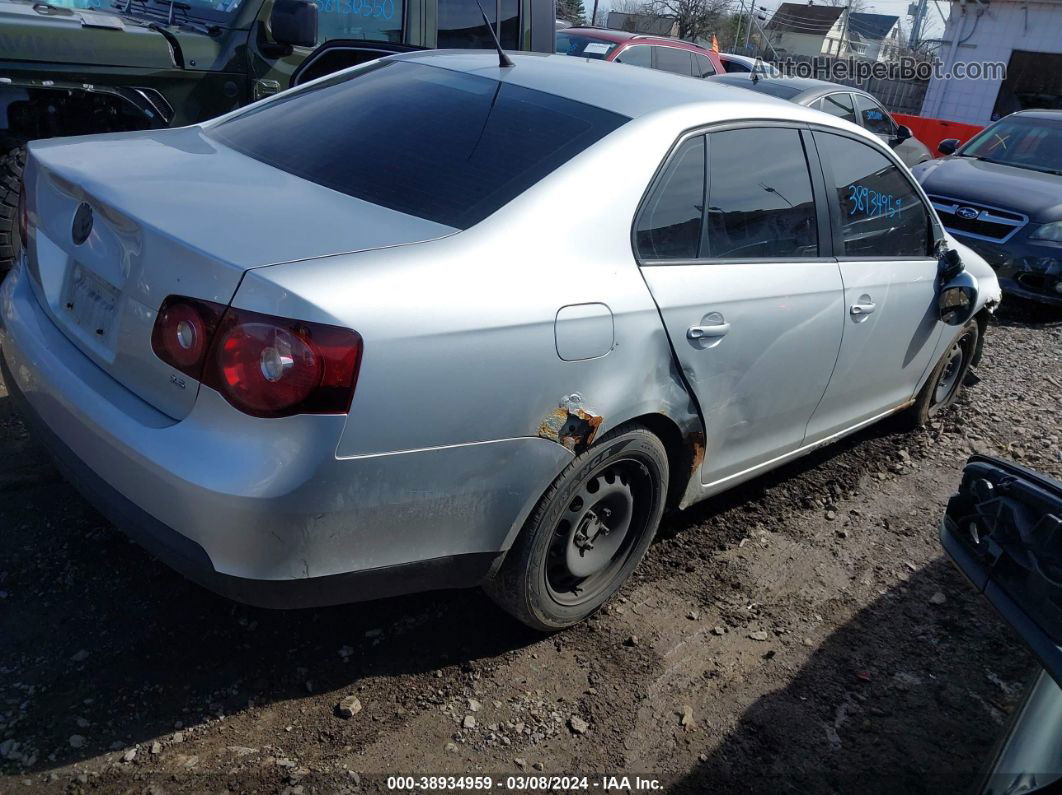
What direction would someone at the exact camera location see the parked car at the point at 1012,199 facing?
facing the viewer and to the left of the viewer

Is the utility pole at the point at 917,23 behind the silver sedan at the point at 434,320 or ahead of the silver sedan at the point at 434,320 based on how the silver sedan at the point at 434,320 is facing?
ahead

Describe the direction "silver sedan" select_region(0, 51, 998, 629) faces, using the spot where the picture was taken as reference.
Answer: facing away from the viewer and to the right of the viewer

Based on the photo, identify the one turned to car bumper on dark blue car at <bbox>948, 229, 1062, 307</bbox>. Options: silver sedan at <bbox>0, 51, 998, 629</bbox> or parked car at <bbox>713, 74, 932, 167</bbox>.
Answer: the silver sedan

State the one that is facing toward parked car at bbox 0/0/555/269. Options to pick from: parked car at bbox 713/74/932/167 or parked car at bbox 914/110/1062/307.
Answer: parked car at bbox 914/110/1062/307

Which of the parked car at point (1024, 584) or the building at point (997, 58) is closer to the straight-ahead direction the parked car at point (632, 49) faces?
the parked car

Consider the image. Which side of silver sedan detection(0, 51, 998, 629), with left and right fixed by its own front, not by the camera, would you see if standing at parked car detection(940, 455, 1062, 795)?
right

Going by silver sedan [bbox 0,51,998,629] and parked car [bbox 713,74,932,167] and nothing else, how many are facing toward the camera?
0

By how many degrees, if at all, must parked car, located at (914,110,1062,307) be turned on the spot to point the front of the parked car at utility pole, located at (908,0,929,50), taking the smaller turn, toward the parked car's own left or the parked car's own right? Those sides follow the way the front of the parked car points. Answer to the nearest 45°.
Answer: approximately 135° to the parked car's own right

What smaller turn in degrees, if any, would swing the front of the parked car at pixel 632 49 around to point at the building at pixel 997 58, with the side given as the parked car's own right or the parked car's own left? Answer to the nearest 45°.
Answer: approximately 180°

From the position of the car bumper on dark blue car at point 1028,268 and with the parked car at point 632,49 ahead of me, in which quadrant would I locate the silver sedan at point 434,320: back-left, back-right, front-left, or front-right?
back-left

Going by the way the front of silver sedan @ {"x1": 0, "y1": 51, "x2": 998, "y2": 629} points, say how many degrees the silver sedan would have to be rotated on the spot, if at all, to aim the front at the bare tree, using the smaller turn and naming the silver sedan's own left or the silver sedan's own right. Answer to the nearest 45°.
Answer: approximately 45° to the silver sedan's own left

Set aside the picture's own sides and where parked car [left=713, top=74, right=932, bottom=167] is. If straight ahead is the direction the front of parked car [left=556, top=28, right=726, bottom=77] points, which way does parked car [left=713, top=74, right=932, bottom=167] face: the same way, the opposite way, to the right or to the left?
the opposite way

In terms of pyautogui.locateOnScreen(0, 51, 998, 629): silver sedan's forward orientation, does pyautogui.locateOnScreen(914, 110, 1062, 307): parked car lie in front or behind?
in front

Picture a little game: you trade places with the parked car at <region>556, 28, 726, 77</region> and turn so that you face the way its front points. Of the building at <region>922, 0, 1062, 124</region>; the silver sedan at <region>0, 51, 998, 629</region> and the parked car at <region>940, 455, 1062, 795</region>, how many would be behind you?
1

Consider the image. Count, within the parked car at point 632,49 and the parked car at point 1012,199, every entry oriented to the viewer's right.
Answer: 0

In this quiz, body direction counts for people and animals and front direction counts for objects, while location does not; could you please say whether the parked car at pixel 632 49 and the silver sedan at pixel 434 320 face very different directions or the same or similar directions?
very different directions
